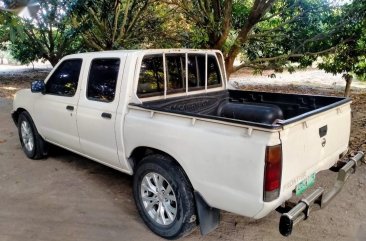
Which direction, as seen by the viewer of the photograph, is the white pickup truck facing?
facing away from the viewer and to the left of the viewer
